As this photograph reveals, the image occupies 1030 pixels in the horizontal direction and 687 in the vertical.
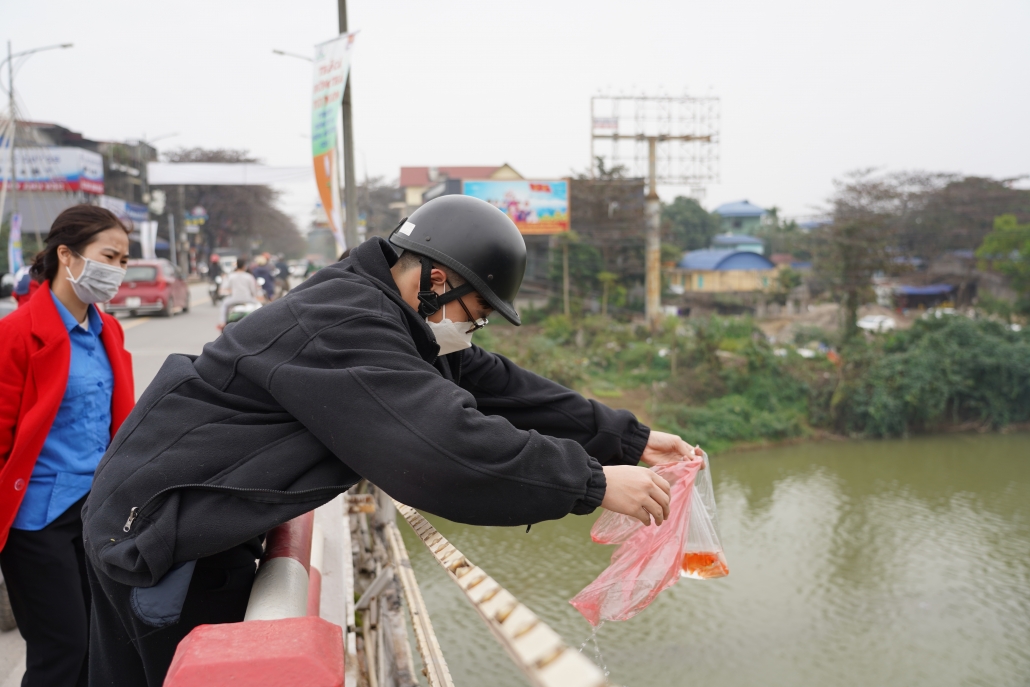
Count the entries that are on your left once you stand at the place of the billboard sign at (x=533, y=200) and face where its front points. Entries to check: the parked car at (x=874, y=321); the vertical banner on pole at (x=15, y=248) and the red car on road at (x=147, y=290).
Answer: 1

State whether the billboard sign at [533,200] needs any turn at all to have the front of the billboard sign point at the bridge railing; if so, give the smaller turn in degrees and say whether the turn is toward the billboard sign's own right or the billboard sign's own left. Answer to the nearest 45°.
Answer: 0° — it already faces it

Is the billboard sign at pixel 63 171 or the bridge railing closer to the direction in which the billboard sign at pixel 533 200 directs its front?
the bridge railing

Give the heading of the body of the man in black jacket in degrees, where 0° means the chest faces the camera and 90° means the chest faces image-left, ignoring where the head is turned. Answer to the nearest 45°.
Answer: approximately 270°

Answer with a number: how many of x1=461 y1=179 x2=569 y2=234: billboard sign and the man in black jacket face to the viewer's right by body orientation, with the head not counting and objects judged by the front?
1

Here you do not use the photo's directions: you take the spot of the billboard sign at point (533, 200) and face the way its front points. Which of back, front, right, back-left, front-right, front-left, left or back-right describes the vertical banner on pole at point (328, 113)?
front

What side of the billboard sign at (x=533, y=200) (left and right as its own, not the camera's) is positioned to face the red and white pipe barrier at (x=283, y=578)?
front

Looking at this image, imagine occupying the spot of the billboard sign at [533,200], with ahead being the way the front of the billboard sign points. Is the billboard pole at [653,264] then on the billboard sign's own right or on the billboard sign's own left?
on the billboard sign's own left

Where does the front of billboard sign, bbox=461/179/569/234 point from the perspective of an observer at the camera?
facing the viewer

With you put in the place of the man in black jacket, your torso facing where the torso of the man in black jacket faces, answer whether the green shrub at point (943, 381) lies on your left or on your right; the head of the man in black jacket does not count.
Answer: on your left

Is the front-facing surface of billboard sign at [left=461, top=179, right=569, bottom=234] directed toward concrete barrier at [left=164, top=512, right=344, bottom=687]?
yes
